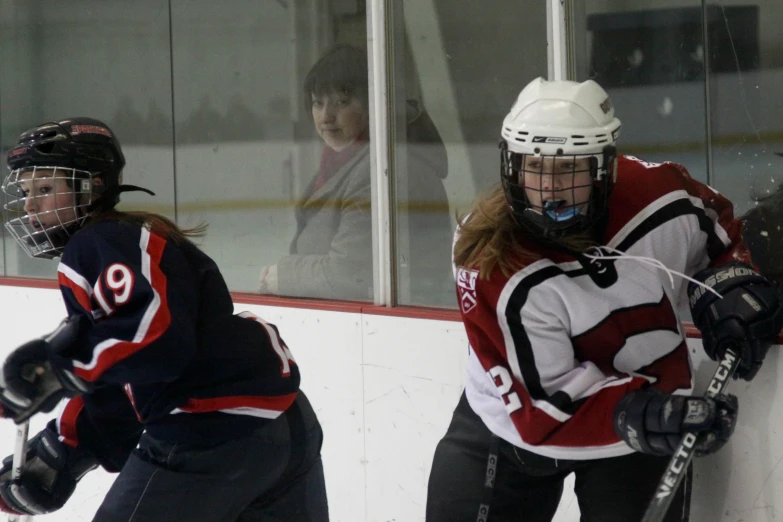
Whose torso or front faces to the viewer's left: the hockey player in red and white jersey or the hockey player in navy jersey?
the hockey player in navy jersey

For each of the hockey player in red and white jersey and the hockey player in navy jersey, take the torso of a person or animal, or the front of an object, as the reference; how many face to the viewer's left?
1

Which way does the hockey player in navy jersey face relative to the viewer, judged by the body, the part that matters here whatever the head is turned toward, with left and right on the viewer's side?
facing to the left of the viewer

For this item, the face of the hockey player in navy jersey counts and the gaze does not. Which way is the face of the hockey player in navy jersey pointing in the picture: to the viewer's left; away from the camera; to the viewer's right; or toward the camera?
to the viewer's left

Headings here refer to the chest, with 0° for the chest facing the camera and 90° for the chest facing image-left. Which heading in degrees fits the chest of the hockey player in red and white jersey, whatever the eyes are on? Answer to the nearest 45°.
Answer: approximately 315°
